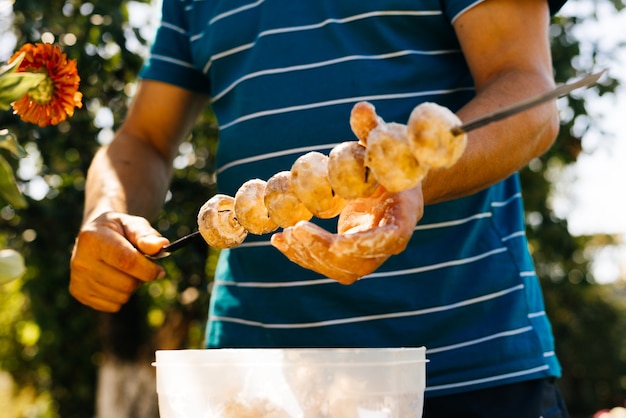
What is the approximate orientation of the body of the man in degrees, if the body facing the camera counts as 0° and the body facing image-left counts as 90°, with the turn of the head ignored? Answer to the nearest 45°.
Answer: approximately 45°
